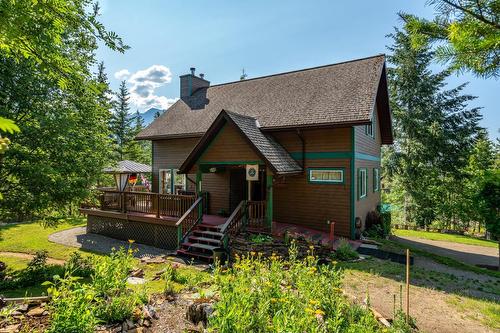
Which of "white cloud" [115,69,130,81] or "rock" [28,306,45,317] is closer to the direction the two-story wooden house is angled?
the rock

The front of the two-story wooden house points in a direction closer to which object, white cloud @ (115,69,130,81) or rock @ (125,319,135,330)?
the rock

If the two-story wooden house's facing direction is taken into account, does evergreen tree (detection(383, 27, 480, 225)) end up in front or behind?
behind

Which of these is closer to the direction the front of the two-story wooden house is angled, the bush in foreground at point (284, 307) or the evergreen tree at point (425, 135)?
the bush in foreground

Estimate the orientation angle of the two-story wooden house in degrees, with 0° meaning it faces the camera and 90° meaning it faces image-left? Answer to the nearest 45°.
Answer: approximately 45°

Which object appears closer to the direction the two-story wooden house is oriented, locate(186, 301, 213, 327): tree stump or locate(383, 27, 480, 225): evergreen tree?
the tree stump
